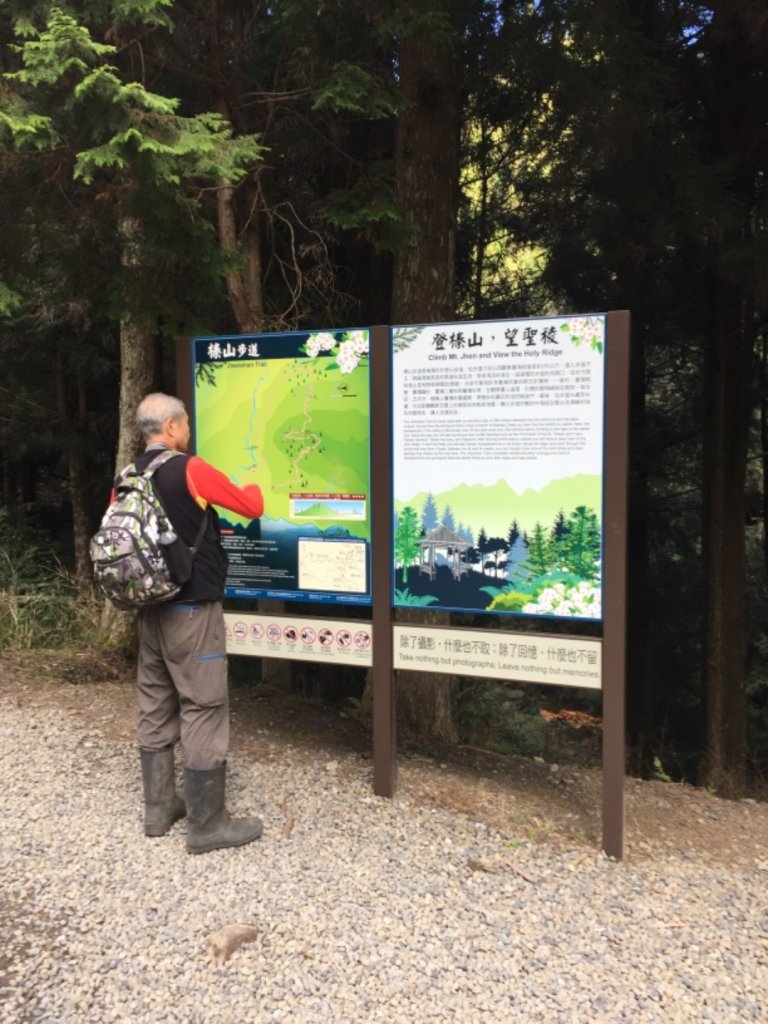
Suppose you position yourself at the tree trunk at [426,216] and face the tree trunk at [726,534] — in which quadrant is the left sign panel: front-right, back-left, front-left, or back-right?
back-right

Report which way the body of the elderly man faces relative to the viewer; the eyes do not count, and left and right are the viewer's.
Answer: facing away from the viewer and to the right of the viewer

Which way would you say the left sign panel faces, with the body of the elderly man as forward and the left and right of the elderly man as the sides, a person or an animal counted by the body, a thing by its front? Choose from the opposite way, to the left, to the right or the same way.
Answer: the opposite way

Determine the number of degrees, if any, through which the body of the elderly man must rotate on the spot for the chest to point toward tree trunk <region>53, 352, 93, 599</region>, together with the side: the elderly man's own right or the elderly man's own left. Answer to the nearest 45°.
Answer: approximately 45° to the elderly man's own left

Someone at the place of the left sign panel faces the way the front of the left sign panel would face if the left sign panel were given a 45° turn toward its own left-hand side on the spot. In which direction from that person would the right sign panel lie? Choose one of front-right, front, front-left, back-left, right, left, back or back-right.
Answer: front-left

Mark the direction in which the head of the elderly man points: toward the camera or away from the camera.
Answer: away from the camera
